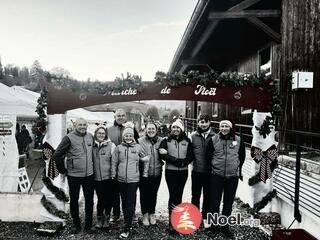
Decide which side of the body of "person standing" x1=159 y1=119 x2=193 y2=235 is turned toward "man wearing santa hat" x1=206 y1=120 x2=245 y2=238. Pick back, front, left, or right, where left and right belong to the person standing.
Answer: left

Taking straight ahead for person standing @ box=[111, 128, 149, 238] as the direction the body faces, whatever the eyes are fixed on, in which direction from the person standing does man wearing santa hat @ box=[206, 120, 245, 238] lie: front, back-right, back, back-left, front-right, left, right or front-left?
left

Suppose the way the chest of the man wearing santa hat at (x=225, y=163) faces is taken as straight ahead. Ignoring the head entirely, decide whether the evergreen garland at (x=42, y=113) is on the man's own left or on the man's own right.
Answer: on the man's own right

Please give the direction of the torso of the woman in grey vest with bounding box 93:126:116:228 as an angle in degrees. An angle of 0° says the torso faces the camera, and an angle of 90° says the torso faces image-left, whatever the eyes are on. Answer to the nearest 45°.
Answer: approximately 0°

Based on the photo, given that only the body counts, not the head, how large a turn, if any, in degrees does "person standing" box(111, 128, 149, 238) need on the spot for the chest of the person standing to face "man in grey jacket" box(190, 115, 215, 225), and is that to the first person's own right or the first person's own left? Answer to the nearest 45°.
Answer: approximately 90° to the first person's own left

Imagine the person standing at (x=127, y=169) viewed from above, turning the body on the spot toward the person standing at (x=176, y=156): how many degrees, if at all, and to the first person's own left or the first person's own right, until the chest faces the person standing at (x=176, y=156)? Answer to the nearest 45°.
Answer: approximately 90° to the first person's own left

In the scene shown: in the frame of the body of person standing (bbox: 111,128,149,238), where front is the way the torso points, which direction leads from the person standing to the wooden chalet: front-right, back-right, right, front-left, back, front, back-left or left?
back-left

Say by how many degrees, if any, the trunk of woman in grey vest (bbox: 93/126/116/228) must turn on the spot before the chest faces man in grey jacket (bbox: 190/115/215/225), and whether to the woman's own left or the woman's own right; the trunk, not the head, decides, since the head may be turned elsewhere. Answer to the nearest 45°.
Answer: approximately 90° to the woman's own left
